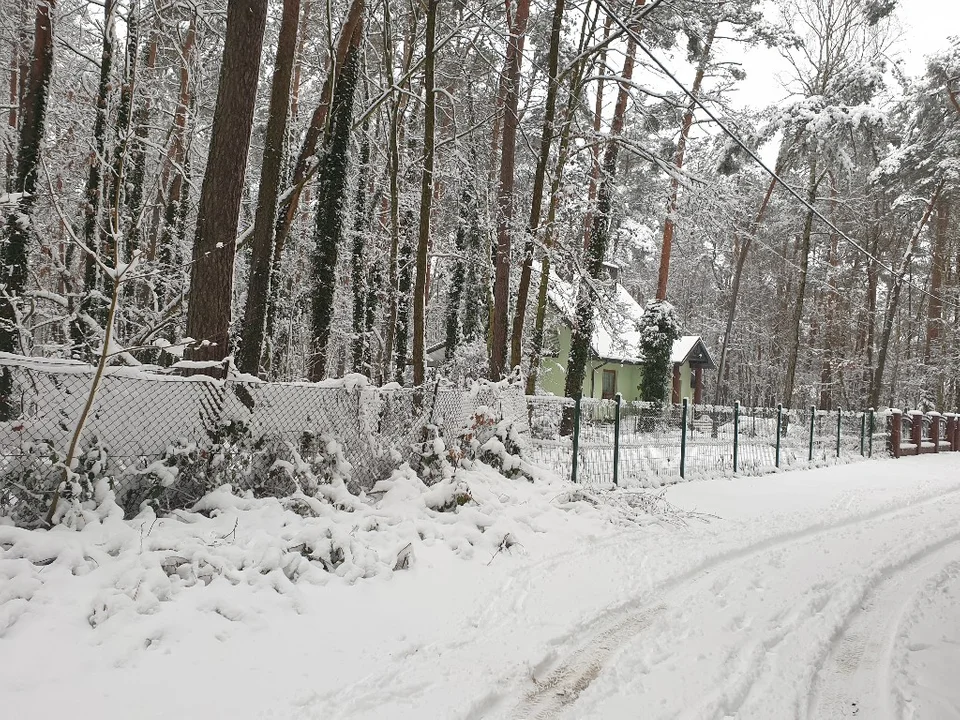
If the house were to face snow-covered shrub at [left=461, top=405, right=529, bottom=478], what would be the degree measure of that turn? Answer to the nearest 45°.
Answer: approximately 45° to its right

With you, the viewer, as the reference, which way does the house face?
facing the viewer and to the right of the viewer

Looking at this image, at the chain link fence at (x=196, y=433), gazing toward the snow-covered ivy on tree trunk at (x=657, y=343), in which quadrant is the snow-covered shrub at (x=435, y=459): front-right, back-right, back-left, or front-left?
front-right

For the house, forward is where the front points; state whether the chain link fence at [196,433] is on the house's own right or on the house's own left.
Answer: on the house's own right

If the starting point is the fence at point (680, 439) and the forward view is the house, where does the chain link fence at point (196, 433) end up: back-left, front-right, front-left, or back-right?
back-left

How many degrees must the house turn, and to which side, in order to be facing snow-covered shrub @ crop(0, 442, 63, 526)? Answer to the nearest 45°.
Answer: approximately 45° to its right

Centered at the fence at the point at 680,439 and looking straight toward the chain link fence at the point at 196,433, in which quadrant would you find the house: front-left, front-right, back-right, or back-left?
back-right

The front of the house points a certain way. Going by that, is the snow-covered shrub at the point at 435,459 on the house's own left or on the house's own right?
on the house's own right
